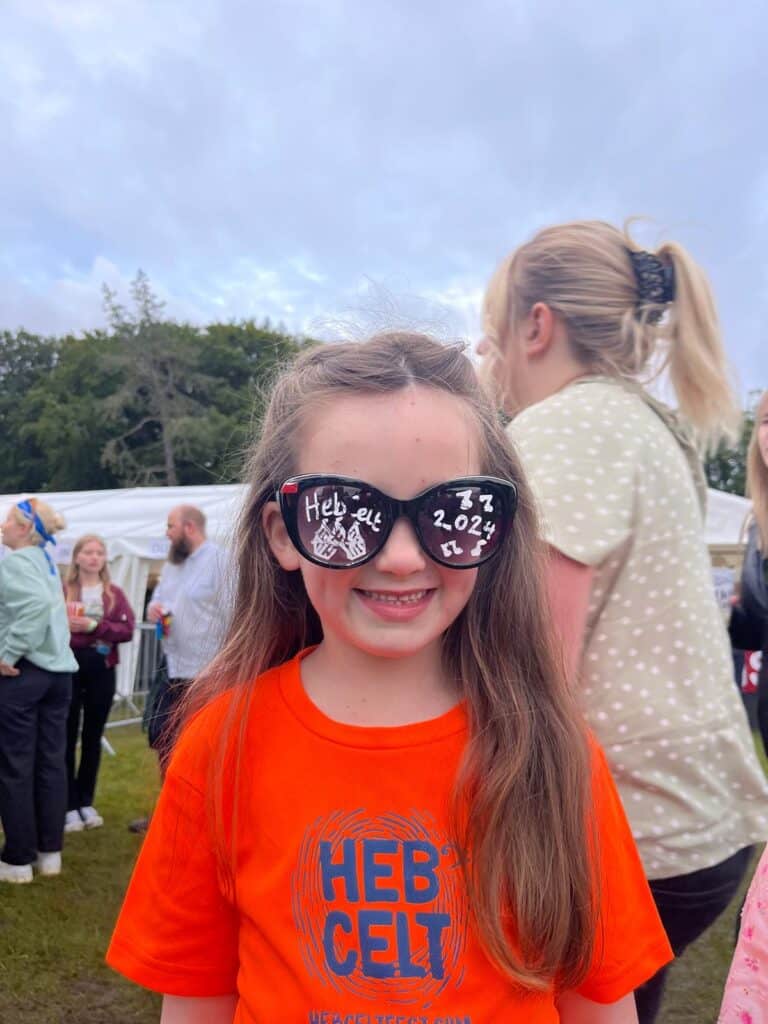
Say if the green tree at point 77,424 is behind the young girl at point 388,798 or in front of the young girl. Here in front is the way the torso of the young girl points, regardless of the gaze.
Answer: behind

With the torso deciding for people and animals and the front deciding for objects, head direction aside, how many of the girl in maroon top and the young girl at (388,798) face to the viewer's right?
0

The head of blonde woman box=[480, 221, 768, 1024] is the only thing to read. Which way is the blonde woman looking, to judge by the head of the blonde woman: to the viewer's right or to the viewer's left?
to the viewer's left

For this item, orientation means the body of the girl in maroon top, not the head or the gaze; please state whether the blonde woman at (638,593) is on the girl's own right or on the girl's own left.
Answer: on the girl's own left

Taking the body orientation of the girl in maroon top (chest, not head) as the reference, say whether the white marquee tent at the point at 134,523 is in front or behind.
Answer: behind

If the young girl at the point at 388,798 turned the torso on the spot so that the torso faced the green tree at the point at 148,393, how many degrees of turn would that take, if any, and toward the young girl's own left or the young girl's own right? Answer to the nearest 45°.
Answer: approximately 180°

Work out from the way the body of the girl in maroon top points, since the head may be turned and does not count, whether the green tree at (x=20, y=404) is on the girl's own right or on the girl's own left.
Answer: on the girl's own right

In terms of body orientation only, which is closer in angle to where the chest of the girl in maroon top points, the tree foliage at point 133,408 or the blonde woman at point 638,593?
the blonde woman

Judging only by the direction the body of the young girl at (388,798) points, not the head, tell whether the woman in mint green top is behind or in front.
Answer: behind

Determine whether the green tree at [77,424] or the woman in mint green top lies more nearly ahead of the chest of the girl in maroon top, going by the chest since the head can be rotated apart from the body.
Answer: the woman in mint green top

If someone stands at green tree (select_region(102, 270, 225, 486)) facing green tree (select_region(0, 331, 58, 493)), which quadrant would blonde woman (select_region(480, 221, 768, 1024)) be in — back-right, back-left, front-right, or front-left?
back-left

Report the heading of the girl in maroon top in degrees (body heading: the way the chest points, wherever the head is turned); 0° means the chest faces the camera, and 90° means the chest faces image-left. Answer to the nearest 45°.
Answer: approximately 45°
